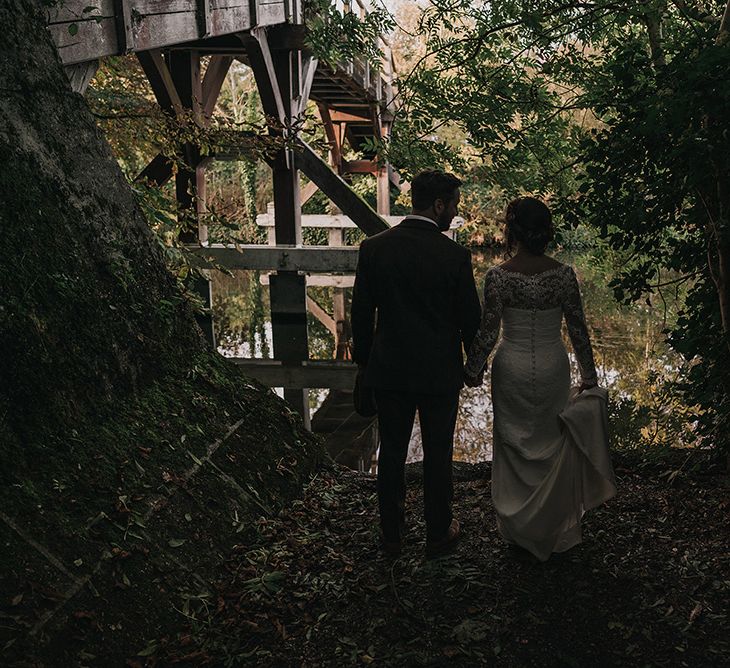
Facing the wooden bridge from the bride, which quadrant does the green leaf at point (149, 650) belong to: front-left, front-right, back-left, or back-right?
back-left

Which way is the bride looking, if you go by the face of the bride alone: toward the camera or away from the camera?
away from the camera

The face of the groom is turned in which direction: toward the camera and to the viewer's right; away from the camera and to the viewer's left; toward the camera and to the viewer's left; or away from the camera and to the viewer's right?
away from the camera and to the viewer's right

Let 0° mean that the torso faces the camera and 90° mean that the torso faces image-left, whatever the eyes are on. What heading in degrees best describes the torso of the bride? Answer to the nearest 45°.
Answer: approximately 180°

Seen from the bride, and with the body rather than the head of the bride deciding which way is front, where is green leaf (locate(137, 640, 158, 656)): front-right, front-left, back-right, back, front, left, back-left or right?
back-left

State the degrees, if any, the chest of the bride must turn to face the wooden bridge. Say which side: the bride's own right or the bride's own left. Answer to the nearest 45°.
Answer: approximately 45° to the bride's own left
